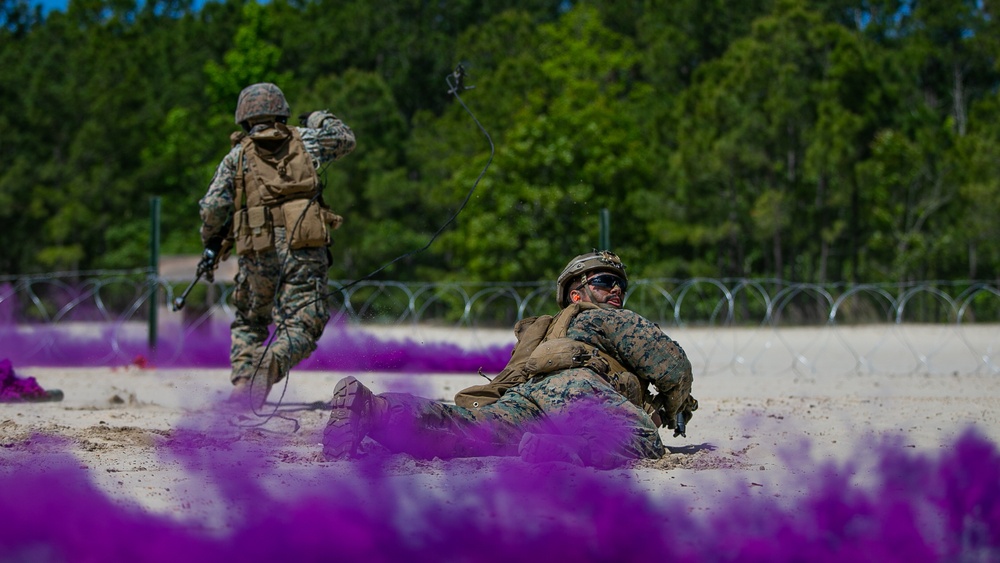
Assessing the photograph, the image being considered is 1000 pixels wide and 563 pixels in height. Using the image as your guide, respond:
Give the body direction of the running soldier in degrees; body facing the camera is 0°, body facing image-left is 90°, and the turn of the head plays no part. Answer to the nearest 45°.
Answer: approximately 180°

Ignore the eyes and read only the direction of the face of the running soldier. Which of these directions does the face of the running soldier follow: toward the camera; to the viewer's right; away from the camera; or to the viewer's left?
away from the camera

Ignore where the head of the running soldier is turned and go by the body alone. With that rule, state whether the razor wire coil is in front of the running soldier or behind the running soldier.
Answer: in front

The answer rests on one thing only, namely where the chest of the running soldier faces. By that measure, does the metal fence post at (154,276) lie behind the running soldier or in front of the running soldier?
in front
